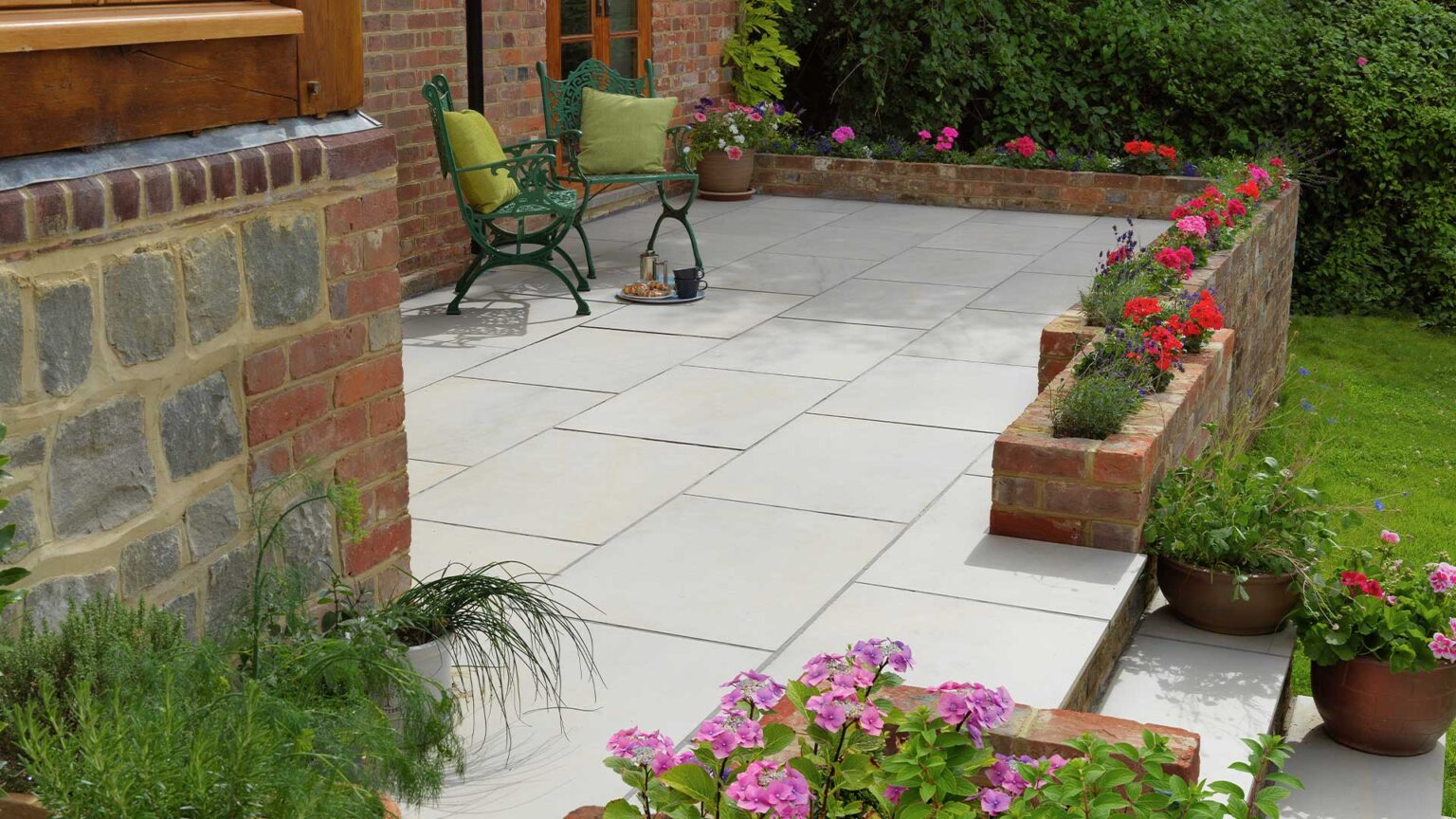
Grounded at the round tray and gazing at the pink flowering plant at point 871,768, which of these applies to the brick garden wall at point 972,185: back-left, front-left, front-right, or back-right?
back-left

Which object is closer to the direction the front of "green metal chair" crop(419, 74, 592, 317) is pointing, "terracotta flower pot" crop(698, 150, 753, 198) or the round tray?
the round tray

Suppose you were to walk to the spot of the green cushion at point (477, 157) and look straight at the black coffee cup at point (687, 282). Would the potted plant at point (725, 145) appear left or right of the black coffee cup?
left

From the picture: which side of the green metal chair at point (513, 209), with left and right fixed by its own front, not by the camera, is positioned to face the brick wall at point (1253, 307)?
front

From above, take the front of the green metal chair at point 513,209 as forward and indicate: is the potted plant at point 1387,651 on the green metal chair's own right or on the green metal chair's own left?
on the green metal chair's own right

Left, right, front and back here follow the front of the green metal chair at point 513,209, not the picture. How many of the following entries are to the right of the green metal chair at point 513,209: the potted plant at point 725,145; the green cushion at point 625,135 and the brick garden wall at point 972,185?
0

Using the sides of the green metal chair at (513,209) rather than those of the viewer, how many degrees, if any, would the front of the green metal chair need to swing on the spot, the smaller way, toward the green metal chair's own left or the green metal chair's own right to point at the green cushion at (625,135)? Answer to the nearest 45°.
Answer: approximately 45° to the green metal chair's own left

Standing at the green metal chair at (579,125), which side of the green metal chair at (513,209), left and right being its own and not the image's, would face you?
left

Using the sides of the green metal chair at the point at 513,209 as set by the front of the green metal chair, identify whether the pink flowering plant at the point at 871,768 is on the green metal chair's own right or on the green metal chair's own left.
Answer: on the green metal chair's own right

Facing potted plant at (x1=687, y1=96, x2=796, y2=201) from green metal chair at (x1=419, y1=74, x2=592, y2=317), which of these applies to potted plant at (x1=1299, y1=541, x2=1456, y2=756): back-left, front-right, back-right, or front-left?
back-right

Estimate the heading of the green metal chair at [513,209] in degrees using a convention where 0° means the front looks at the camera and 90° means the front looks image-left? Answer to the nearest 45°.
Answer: approximately 270°

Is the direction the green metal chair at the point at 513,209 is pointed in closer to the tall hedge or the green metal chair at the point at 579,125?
the tall hedge
